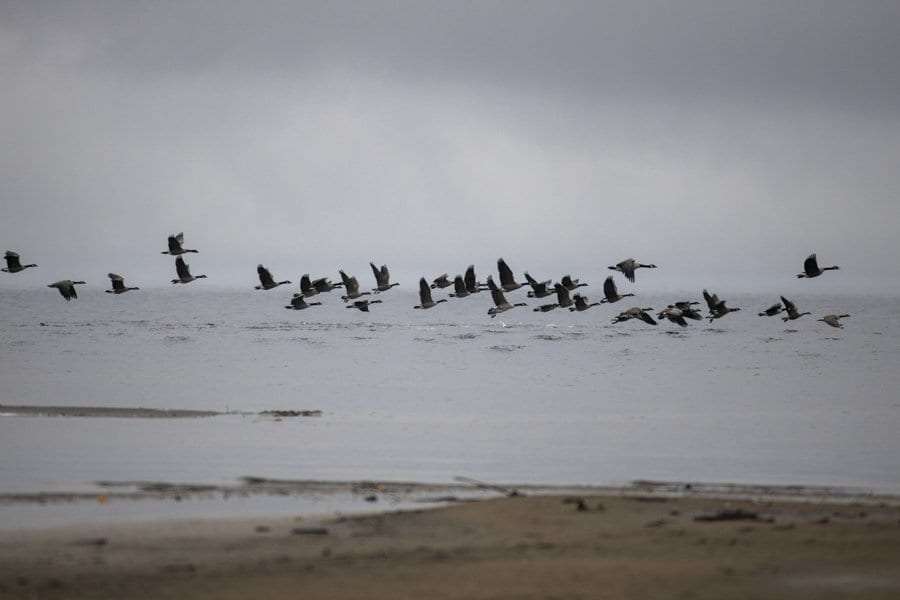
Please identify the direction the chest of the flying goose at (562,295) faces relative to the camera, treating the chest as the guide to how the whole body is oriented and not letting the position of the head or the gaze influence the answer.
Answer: to the viewer's right

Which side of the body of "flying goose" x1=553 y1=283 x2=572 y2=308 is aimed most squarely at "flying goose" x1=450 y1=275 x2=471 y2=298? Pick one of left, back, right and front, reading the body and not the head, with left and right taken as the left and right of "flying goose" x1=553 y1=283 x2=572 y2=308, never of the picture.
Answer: back

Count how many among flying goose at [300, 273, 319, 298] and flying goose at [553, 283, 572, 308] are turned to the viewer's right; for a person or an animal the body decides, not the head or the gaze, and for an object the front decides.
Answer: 2

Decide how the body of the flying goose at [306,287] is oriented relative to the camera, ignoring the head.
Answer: to the viewer's right

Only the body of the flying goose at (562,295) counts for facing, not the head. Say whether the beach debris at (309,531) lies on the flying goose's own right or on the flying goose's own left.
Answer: on the flying goose's own right

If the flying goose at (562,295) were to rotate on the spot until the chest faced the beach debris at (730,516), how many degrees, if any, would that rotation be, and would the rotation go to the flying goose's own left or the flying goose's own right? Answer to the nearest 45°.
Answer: approximately 90° to the flying goose's own right

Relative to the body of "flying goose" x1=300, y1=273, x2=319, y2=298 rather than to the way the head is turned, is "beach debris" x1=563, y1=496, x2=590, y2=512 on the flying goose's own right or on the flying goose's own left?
on the flying goose's own right

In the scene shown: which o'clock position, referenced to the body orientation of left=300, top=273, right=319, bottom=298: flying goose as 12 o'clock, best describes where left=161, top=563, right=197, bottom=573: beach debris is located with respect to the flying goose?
The beach debris is roughly at 3 o'clock from the flying goose.

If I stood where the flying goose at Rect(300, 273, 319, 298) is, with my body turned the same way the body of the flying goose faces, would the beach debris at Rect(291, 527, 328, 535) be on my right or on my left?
on my right

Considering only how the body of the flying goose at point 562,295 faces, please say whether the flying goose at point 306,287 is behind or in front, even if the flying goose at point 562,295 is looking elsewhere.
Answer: behind

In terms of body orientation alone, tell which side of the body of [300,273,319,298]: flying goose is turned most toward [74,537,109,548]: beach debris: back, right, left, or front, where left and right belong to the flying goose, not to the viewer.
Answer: right

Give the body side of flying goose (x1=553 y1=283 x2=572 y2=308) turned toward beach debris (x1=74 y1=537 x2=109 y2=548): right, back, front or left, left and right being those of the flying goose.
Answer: right

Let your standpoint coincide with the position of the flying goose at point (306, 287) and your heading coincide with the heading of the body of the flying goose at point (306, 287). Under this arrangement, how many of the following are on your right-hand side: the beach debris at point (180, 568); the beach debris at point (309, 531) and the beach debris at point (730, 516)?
3
